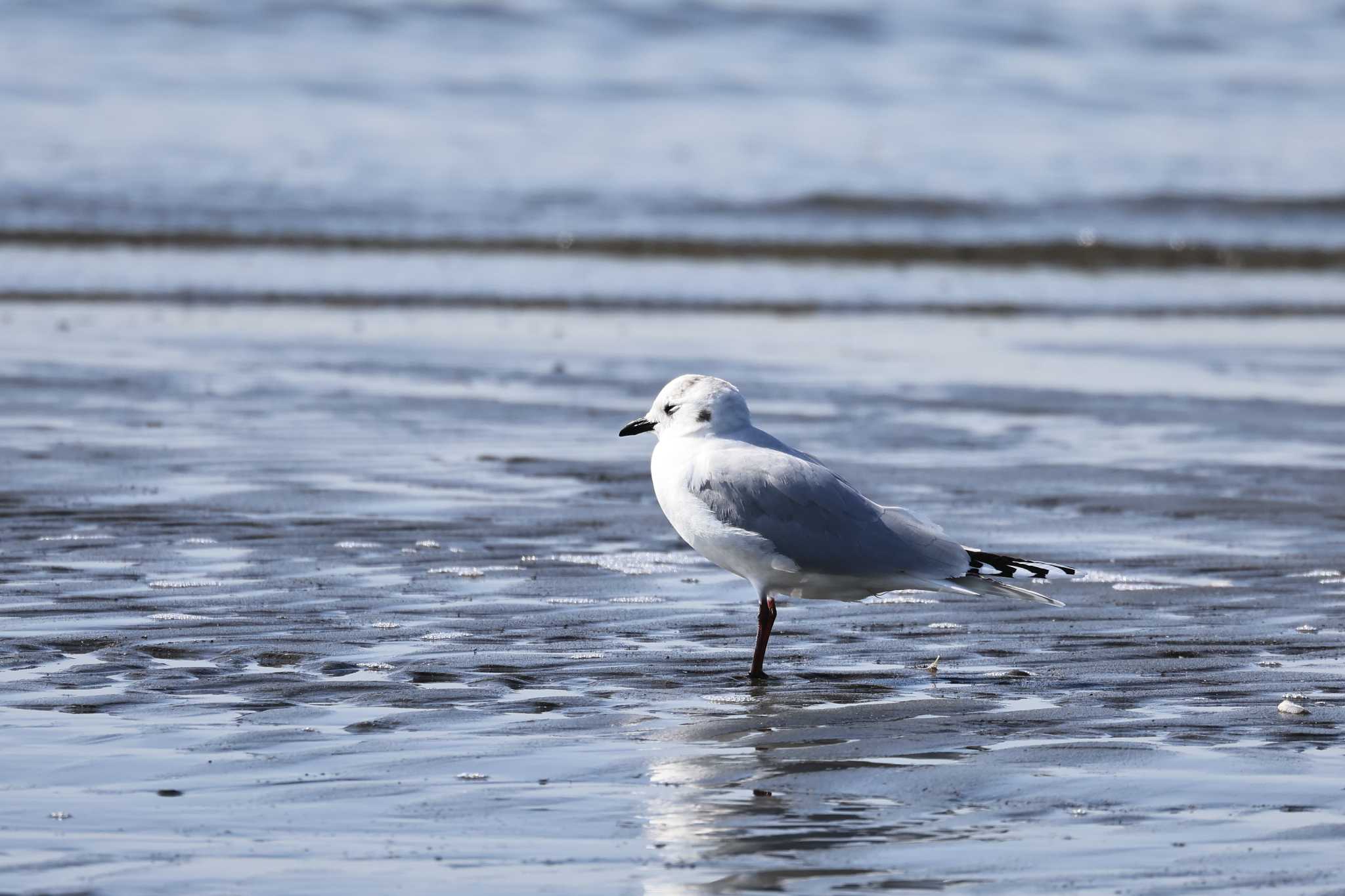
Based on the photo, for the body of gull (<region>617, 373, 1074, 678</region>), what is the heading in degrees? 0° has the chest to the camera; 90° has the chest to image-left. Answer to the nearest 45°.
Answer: approximately 90°
